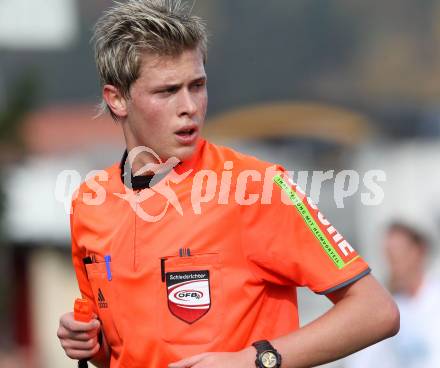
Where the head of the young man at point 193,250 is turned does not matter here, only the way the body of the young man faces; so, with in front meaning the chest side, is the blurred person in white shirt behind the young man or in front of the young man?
behind

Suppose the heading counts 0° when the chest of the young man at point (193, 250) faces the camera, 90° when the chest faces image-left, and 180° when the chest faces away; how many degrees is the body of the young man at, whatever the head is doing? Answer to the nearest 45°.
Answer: approximately 45°
